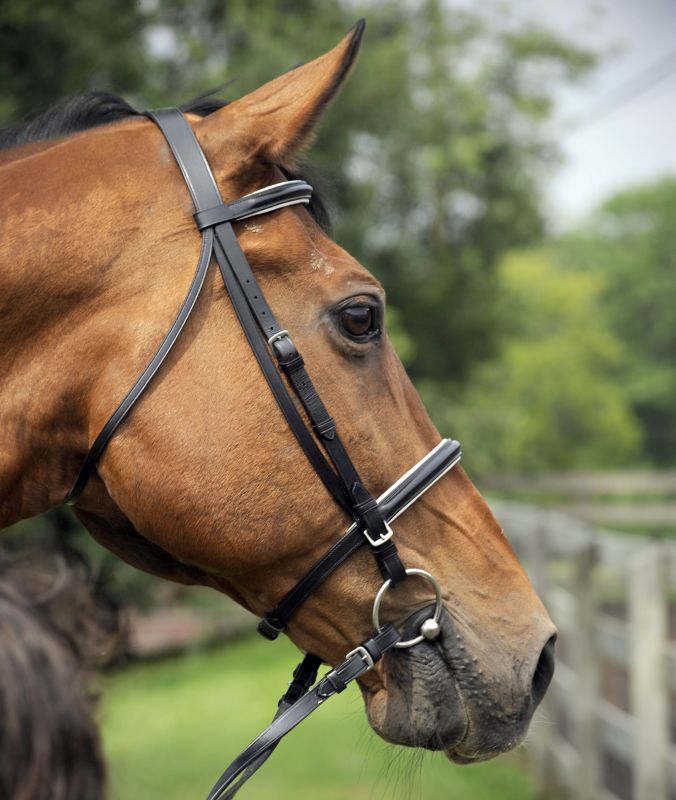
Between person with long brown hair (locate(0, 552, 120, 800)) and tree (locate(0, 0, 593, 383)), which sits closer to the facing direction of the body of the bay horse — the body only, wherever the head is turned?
the tree

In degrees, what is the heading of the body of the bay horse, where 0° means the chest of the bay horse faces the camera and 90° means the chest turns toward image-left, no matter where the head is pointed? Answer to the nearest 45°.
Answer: approximately 270°

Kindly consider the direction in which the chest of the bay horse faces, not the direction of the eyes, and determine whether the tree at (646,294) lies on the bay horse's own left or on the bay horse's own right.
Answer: on the bay horse's own left

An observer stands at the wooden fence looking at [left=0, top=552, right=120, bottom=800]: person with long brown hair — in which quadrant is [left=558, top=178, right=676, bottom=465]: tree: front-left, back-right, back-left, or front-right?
back-right

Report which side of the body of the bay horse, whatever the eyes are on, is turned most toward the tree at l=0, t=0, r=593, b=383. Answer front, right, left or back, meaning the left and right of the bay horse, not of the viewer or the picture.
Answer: left
